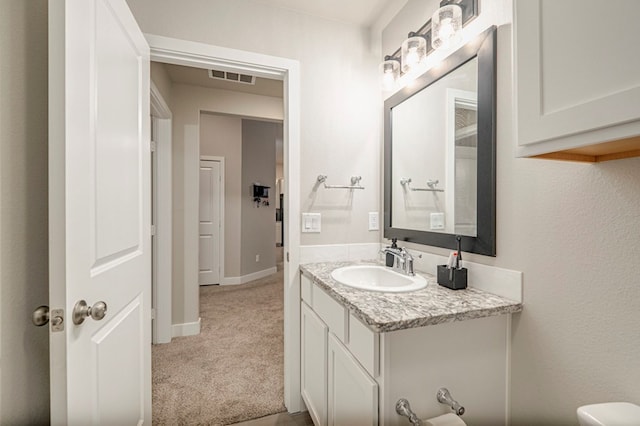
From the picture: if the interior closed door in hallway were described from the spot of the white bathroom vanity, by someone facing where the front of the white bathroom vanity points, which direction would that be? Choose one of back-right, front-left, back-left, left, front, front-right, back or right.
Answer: right

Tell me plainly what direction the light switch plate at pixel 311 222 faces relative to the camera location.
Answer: facing the viewer

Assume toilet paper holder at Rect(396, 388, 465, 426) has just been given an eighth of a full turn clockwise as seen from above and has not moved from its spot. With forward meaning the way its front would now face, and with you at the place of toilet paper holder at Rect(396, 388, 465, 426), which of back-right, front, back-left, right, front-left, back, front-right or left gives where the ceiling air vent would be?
back-right

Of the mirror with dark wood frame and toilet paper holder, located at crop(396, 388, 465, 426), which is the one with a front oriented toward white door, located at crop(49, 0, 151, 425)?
the mirror with dark wood frame

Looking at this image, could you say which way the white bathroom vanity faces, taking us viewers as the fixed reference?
facing the viewer and to the left of the viewer

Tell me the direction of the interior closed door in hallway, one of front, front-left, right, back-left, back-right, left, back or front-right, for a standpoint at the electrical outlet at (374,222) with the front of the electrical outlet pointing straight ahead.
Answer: back-right

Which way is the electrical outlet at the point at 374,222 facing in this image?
toward the camera

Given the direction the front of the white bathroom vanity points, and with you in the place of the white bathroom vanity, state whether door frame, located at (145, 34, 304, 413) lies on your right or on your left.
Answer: on your right

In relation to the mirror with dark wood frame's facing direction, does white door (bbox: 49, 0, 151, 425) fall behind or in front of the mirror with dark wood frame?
in front

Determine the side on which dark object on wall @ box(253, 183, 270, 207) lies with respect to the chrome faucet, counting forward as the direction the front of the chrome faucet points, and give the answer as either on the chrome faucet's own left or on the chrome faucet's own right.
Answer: on the chrome faucet's own right

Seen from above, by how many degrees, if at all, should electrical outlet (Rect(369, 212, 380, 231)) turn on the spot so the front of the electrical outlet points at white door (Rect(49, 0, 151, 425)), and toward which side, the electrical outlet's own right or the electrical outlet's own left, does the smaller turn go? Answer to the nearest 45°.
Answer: approximately 45° to the electrical outlet's own right

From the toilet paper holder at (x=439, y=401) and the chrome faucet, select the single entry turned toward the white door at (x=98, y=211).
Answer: the chrome faucet

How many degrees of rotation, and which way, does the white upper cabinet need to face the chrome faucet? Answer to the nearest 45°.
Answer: approximately 90° to its right
